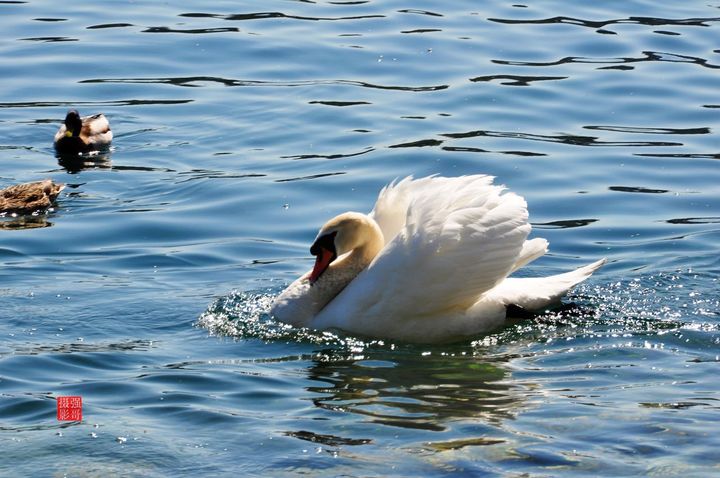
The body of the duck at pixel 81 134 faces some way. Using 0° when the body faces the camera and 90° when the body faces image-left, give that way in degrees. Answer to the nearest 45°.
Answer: approximately 45°

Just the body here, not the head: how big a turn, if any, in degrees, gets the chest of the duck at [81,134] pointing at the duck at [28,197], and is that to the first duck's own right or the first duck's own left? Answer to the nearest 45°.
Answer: approximately 45° to the first duck's own left

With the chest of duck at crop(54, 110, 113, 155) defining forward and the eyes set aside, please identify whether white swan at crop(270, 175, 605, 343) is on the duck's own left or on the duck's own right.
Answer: on the duck's own left

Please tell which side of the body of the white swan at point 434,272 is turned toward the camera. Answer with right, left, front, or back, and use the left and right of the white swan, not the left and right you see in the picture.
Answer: left

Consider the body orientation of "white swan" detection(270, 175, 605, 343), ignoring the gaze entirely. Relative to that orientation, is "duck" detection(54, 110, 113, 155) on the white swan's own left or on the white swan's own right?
on the white swan's own right
